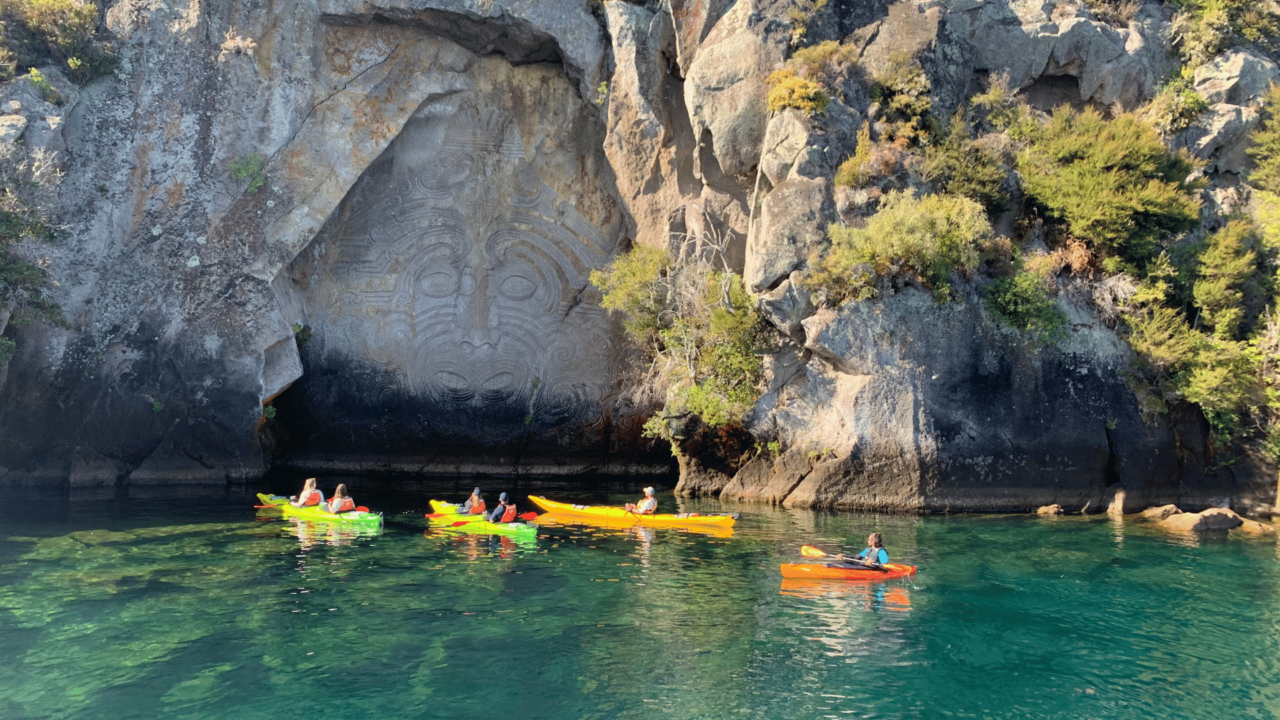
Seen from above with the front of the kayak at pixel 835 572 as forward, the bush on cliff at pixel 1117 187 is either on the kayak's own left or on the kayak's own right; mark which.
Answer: on the kayak's own right

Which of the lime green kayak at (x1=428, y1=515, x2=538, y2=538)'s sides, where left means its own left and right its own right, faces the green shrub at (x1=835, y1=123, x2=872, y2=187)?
back

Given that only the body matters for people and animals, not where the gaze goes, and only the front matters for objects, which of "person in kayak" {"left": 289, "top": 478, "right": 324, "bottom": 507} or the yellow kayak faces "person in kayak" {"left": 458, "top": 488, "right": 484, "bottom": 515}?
the yellow kayak

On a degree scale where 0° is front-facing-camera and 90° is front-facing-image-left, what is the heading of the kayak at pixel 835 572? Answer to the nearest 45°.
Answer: approximately 90°

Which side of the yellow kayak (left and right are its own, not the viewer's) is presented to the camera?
left

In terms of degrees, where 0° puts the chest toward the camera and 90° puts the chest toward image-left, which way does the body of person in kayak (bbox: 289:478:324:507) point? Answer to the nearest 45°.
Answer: approximately 135°

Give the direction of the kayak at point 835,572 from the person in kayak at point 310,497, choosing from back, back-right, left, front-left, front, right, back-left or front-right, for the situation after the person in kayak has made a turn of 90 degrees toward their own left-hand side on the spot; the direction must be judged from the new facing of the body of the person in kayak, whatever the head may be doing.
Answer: left

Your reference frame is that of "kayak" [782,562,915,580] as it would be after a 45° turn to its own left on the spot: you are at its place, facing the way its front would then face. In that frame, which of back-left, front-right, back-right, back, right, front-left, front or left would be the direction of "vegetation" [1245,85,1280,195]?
back

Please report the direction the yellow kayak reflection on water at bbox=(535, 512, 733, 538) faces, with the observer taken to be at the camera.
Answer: facing to the left of the viewer
